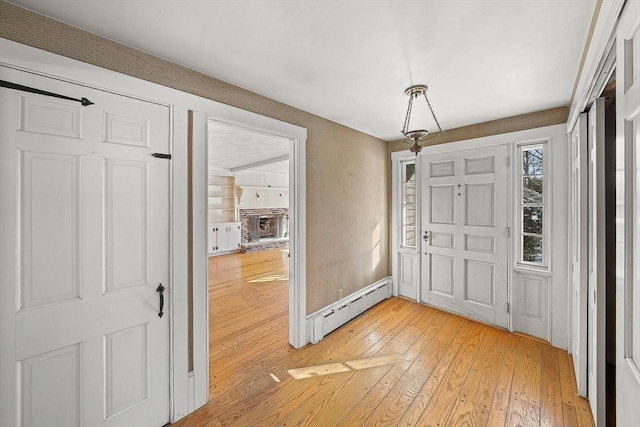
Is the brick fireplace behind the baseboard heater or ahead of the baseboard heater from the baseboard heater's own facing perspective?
behind

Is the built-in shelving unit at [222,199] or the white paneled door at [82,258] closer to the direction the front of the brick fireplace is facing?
the white paneled door

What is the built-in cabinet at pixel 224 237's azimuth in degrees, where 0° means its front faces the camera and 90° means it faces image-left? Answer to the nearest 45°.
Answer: approximately 315°

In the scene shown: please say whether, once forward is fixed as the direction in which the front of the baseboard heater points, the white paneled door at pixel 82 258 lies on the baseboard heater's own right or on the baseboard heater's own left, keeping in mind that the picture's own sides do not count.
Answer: on the baseboard heater's own right
